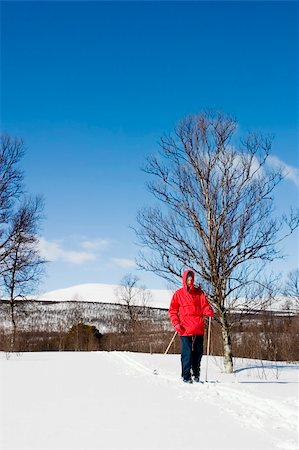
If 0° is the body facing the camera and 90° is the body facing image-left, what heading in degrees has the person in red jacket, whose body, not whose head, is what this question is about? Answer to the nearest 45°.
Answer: approximately 0°
